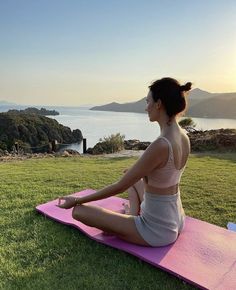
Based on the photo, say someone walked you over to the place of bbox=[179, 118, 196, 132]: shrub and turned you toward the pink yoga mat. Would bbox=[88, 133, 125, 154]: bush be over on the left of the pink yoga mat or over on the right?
right

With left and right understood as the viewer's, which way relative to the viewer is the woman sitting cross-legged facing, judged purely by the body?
facing away from the viewer and to the left of the viewer

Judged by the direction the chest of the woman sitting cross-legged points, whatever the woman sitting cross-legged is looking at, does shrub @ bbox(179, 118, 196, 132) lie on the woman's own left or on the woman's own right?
on the woman's own right
